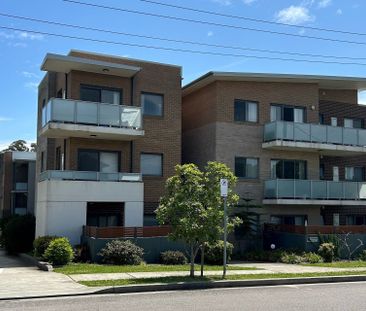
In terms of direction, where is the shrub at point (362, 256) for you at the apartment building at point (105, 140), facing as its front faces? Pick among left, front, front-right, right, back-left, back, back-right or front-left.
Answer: left

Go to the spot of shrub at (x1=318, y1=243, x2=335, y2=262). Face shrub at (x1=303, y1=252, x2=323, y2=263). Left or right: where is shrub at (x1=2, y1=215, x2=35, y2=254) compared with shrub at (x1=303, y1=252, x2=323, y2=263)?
right

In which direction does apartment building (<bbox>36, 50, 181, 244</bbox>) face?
toward the camera

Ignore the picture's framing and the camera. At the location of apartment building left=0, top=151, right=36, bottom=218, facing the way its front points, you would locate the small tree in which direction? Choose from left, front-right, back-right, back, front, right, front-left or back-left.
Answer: front

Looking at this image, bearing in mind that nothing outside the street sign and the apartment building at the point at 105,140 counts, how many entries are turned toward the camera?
2

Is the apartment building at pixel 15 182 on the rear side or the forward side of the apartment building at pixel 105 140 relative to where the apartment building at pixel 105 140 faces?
on the rear side

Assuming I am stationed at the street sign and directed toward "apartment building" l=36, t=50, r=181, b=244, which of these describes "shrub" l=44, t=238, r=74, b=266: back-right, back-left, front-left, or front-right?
front-left

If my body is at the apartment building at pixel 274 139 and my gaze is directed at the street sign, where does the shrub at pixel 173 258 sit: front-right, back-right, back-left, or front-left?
front-right

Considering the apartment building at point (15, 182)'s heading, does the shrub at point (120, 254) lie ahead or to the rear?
ahead

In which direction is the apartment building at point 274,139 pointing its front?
toward the camera

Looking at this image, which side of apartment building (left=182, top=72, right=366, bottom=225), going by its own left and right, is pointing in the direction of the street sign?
front

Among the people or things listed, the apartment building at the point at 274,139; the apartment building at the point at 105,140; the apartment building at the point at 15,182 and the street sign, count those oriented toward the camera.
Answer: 4

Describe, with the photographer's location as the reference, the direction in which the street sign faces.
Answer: facing the viewer
